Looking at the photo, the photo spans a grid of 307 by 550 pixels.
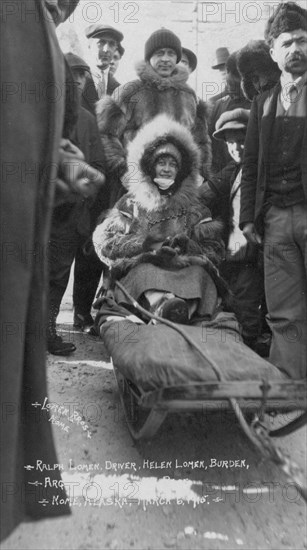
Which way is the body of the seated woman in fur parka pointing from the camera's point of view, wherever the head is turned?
toward the camera

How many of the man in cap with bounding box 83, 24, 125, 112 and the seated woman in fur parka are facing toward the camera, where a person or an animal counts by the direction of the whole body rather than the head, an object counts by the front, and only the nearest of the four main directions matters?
2

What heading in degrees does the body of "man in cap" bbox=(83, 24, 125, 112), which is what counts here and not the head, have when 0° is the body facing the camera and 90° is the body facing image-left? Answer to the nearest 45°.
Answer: approximately 0°

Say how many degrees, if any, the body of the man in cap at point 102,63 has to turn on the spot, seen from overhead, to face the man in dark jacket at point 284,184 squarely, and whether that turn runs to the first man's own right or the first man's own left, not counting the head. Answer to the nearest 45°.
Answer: approximately 90° to the first man's own left
